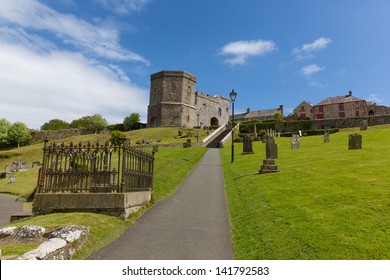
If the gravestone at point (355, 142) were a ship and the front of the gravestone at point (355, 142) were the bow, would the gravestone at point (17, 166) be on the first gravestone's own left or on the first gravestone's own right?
on the first gravestone's own right

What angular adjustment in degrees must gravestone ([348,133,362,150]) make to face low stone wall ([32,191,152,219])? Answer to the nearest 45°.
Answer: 0° — it already faces it

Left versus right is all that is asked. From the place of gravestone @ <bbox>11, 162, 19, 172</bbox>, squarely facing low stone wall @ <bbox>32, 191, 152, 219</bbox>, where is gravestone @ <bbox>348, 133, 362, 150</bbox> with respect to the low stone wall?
left

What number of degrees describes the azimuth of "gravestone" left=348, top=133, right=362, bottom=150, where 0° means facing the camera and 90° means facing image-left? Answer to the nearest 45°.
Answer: approximately 0°

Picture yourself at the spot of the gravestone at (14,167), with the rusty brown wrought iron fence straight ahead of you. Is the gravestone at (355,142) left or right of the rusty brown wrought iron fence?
left

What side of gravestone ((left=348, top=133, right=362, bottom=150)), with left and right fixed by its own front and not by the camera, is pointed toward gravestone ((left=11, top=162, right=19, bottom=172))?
right

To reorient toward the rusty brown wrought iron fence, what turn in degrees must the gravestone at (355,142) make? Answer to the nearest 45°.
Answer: approximately 45° to its right

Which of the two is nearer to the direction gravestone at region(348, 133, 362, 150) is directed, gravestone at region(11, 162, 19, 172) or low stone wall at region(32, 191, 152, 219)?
the low stone wall
